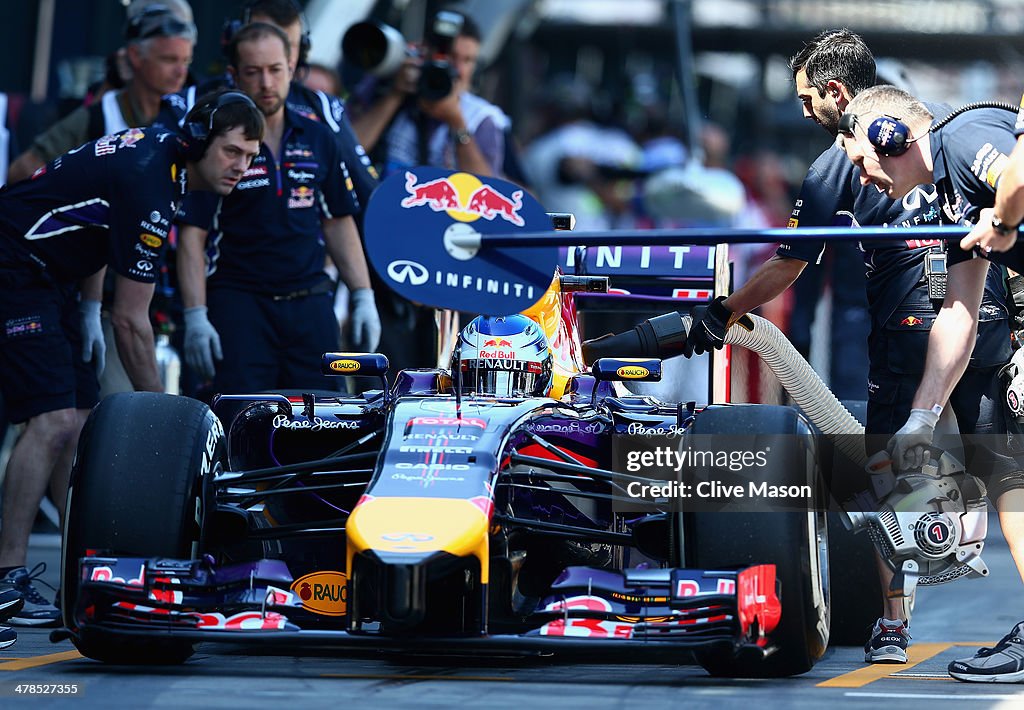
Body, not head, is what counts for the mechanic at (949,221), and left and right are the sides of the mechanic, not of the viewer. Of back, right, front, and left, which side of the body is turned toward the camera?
left

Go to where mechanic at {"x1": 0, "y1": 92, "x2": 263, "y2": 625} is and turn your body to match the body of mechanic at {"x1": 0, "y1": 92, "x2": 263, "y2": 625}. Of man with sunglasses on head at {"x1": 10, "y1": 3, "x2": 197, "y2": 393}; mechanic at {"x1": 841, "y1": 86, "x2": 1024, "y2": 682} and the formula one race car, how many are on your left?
1

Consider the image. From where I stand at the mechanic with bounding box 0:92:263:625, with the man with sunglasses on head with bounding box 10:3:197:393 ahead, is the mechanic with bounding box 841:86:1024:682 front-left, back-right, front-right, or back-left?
back-right

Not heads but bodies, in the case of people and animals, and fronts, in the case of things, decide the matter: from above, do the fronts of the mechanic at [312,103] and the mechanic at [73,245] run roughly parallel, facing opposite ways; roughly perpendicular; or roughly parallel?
roughly perpendicular

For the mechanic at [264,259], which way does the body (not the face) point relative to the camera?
toward the camera

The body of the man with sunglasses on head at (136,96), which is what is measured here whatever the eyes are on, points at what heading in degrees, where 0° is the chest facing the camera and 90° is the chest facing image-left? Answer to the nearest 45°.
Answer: approximately 315°

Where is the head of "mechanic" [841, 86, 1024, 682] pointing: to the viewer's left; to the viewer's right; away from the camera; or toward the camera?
to the viewer's left

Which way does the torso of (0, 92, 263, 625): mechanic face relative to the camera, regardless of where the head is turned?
to the viewer's right

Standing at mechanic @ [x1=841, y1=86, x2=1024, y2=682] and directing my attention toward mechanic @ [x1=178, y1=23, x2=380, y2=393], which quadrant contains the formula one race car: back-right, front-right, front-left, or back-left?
front-left

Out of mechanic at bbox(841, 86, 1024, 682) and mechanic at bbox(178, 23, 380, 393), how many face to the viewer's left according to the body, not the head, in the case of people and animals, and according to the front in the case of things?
1

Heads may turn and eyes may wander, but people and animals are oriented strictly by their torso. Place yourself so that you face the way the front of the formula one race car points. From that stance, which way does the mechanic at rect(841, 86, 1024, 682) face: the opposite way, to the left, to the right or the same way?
to the right

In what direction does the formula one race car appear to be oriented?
toward the camera

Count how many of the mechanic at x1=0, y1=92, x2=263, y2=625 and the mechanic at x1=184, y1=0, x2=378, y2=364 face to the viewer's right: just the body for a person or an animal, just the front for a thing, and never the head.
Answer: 1

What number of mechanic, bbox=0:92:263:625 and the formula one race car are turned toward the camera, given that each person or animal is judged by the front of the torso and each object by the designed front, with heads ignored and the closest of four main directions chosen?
1

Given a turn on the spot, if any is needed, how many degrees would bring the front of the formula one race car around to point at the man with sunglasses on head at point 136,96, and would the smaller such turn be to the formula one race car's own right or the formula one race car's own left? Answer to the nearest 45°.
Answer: approximately 135° to the formula one race car's own right

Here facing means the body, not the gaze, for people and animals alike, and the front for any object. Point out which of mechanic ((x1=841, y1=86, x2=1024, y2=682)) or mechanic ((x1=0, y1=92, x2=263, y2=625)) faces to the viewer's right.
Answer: mechanic ((x1=0, y1=92, x2=263, y2=625))
